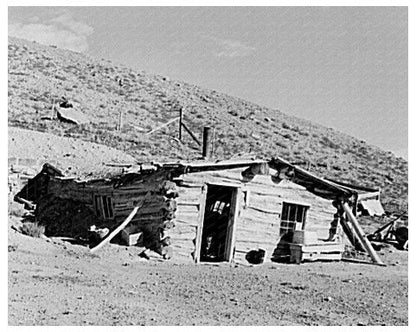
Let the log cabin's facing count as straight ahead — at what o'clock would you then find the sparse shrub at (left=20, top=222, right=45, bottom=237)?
The sparse shrub is roughly at 4 o'clock from the log cabin.

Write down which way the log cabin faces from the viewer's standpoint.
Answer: facing the viewer and to the right of the viewer
